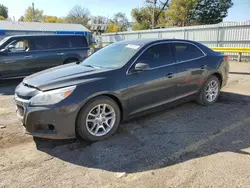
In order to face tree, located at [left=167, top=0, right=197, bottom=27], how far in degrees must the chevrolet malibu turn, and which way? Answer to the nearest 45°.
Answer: approximately 135° to its right

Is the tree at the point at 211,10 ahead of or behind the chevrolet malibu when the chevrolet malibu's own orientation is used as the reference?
behind

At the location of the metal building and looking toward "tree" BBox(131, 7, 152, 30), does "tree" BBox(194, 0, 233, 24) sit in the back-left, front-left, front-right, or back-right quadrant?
front-right

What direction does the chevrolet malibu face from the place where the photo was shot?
facing the viewer and to the left of the viewer

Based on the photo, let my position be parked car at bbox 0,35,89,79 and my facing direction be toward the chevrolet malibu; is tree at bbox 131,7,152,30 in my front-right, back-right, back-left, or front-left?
back-left

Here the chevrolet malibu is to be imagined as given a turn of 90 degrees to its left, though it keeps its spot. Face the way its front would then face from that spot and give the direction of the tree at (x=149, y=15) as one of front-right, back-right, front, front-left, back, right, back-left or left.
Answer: back-left

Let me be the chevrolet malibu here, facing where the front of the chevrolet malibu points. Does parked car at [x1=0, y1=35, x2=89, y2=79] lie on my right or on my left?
on my right

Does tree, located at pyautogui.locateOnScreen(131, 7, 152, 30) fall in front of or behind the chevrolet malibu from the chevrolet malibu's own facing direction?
behind
